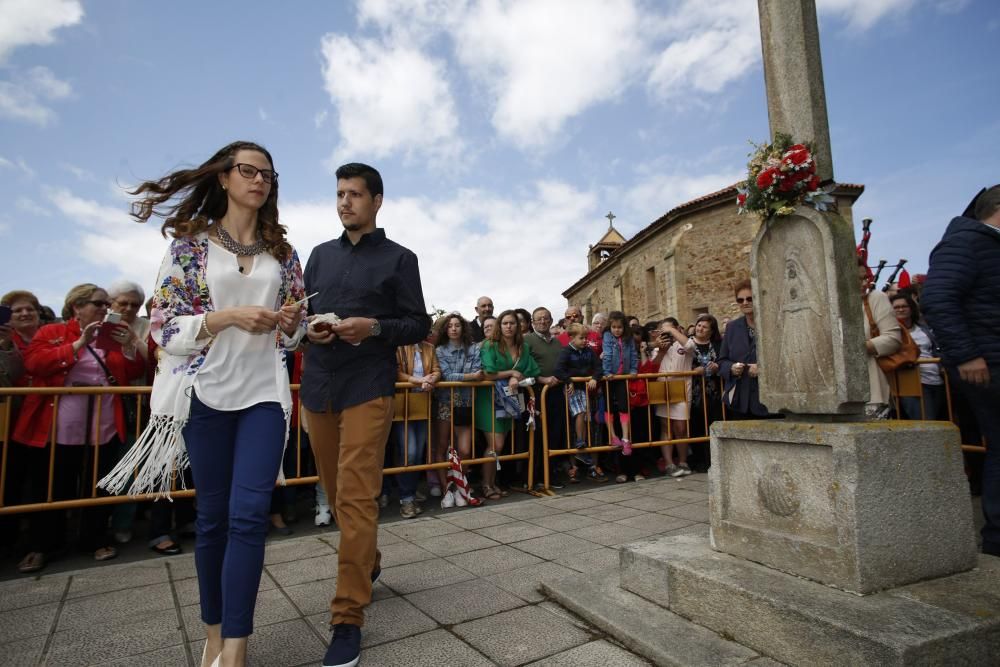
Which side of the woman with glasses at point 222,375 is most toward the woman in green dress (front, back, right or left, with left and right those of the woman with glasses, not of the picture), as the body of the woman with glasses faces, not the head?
left

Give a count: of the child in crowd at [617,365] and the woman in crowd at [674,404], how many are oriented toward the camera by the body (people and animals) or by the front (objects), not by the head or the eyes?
2

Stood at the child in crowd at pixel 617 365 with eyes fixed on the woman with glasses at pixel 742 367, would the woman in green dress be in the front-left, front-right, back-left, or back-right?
back-right

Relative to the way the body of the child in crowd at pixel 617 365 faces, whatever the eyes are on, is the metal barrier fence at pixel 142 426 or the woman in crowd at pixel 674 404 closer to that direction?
the metal barrier fence

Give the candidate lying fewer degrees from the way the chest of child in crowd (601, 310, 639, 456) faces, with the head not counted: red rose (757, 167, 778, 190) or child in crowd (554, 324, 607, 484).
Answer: the red rose

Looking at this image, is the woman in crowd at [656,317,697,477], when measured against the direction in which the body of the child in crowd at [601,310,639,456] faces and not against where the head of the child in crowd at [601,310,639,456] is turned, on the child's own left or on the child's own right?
on the child's own left

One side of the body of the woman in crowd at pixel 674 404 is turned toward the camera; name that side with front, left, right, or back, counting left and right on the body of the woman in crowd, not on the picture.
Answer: front

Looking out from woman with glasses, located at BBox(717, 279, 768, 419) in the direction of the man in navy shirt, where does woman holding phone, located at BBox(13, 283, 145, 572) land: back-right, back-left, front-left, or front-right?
front-right

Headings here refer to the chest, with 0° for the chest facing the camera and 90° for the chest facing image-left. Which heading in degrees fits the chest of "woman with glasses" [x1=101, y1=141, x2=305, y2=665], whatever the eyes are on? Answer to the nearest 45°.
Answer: approximately 315°

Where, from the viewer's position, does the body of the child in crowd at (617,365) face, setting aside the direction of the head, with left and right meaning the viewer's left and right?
facing the viewer

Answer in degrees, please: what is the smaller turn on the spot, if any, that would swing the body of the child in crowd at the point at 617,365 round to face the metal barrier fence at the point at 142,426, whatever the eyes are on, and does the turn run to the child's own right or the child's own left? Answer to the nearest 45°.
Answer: approximately 45° to the child's own right

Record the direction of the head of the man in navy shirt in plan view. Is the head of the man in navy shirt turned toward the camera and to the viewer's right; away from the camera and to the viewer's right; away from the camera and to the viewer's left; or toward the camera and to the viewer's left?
toward the camera and to the viewer's left

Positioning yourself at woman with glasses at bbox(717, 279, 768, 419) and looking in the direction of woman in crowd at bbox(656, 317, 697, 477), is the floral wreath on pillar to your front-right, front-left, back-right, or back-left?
back-left
